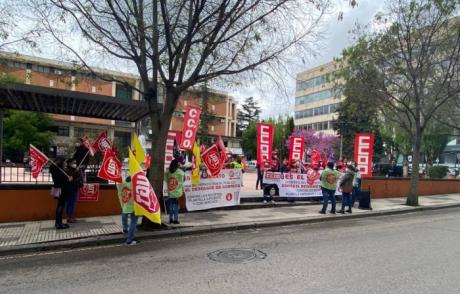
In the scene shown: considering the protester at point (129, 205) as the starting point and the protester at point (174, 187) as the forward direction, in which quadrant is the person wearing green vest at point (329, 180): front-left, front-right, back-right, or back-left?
front-right

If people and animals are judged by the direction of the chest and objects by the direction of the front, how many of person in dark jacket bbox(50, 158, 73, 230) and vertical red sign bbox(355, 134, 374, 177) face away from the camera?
0

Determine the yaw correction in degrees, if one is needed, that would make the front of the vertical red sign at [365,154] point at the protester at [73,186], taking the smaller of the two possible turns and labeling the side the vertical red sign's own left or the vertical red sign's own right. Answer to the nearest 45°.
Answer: approximately 45° to the vertical red sign's own right

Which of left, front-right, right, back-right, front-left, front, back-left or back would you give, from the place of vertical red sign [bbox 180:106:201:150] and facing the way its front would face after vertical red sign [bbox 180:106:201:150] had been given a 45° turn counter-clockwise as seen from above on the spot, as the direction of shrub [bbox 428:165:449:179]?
left

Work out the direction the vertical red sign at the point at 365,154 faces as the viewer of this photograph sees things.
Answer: facing the viewer

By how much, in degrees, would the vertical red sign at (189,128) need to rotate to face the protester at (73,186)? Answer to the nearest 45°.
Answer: approximately 45° to its right
